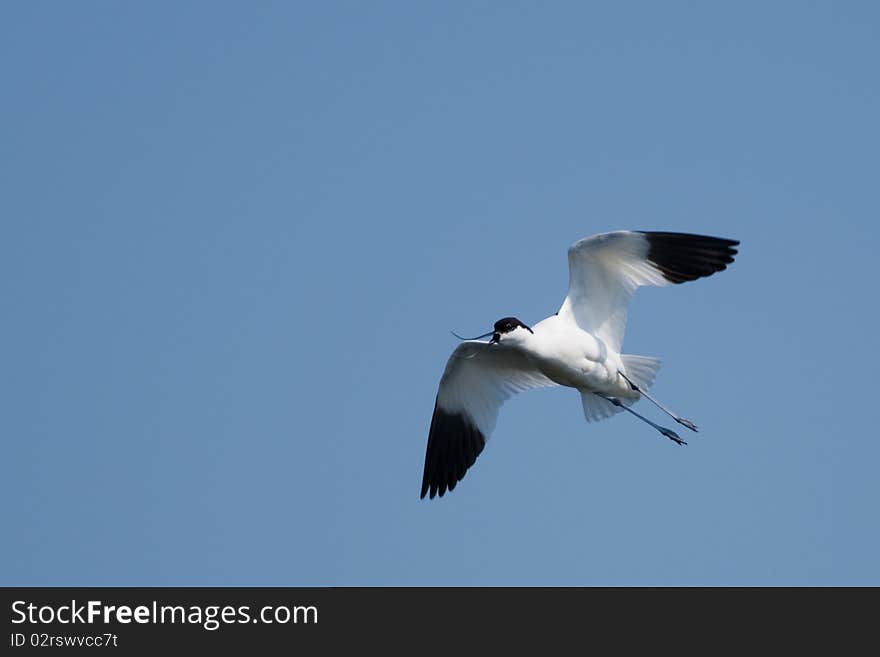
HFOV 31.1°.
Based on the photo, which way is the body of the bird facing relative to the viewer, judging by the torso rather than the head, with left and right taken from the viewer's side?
facing the viewer and to the left of the viewer
